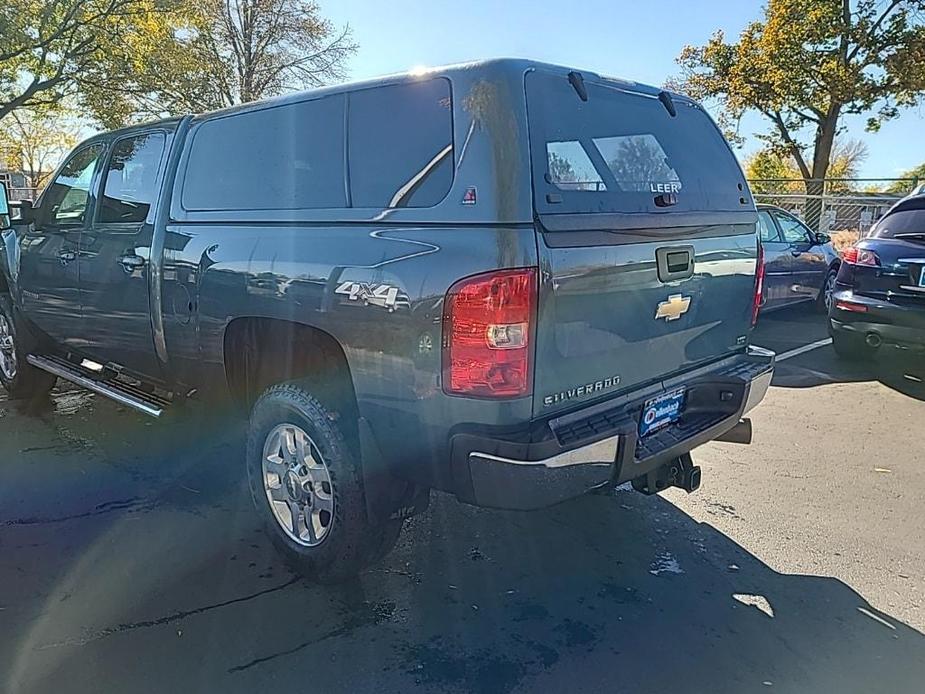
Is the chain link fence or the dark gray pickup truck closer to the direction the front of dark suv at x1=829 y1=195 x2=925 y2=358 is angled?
the chain link fence

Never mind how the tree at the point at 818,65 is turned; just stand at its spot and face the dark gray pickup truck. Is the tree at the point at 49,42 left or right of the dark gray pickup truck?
right

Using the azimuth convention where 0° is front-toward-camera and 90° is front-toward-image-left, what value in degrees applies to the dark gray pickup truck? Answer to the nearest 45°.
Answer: approximately 135°

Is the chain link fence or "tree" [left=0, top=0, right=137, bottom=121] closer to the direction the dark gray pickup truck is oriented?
the tree

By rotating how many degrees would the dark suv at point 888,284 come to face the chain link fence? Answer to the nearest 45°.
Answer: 0° — it already faces it

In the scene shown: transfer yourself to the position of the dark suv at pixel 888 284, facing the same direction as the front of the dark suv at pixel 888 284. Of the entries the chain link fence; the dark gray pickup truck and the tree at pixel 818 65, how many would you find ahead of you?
2

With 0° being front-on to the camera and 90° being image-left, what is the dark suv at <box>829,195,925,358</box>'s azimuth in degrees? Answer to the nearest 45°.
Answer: approximately 180°

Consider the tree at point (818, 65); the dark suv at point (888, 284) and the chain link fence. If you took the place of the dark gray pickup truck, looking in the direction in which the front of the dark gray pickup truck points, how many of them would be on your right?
3

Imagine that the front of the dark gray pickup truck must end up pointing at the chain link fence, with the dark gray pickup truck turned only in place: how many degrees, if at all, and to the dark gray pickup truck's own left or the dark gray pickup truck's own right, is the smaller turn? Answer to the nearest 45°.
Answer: approximately 90° to the dark gray pickup truck's own right

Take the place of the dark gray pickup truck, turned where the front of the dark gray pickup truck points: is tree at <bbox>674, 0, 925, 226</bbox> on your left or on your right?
on your right
